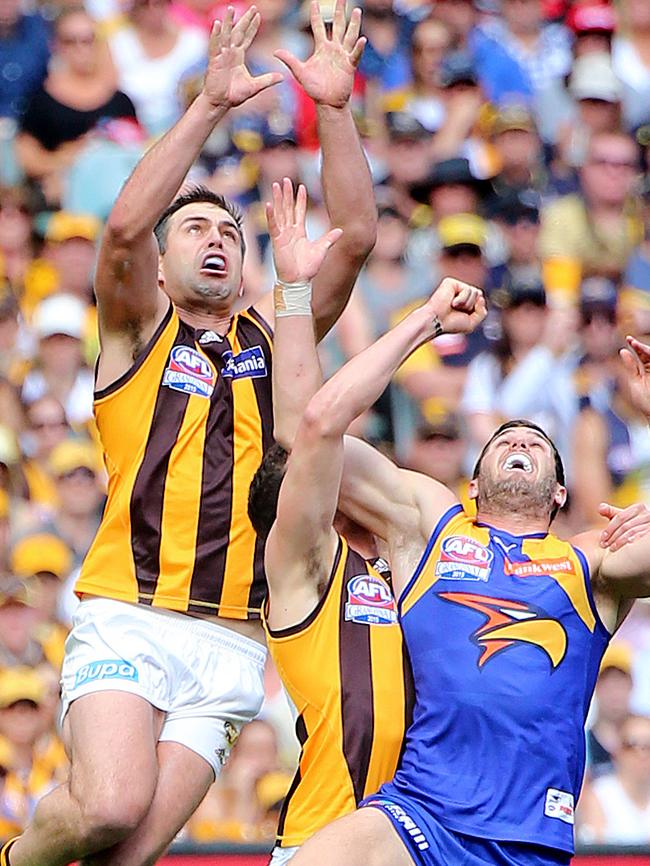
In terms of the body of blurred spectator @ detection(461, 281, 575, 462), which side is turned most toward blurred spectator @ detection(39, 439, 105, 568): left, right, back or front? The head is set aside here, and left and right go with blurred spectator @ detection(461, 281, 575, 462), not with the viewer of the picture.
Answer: right

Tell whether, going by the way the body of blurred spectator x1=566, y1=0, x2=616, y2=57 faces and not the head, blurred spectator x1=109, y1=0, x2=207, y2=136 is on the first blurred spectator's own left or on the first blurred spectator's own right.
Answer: on the first blurred spectator's own right

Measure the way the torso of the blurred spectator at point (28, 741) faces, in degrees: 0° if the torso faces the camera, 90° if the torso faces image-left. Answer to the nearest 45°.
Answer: approximately 0°

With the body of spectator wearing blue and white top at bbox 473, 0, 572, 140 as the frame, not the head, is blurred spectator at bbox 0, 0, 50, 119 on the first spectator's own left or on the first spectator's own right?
on the first spectator's own right

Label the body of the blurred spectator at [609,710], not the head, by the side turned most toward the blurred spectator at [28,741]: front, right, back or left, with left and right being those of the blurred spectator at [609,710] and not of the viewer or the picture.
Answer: right
